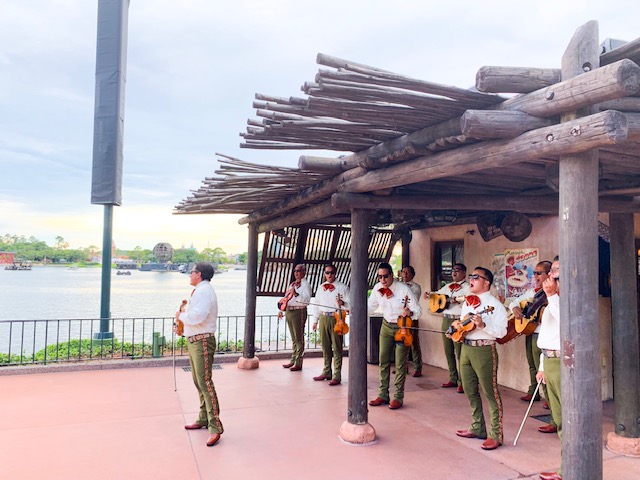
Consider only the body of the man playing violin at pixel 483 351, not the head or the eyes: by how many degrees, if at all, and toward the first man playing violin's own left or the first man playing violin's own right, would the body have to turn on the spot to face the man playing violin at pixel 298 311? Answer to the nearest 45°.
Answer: approximately 90° to the first man playing violin's own right

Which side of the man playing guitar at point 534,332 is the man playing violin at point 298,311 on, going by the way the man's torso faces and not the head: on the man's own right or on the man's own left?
on the man's own right

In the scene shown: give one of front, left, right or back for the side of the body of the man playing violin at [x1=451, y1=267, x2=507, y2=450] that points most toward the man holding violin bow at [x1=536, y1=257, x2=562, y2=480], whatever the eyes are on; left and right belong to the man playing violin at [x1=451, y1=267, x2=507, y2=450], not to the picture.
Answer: left

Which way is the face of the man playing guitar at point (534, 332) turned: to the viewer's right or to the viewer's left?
to the viewer's left

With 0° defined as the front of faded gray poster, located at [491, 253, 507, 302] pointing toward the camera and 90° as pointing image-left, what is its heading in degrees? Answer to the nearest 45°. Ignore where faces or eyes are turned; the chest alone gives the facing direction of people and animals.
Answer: approximately 45°

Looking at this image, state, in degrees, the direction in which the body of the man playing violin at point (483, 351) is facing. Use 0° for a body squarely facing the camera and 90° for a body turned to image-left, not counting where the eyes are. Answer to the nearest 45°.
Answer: approximately 45°

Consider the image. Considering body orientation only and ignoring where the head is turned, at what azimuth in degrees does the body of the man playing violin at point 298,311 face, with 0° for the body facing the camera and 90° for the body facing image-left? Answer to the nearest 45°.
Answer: approximately 45°

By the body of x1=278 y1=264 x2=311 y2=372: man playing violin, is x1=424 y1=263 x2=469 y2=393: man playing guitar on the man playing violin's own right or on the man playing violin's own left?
on the man playing violin's own left

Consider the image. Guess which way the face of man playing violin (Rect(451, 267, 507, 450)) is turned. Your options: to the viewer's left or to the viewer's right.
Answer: to the viewer's left
